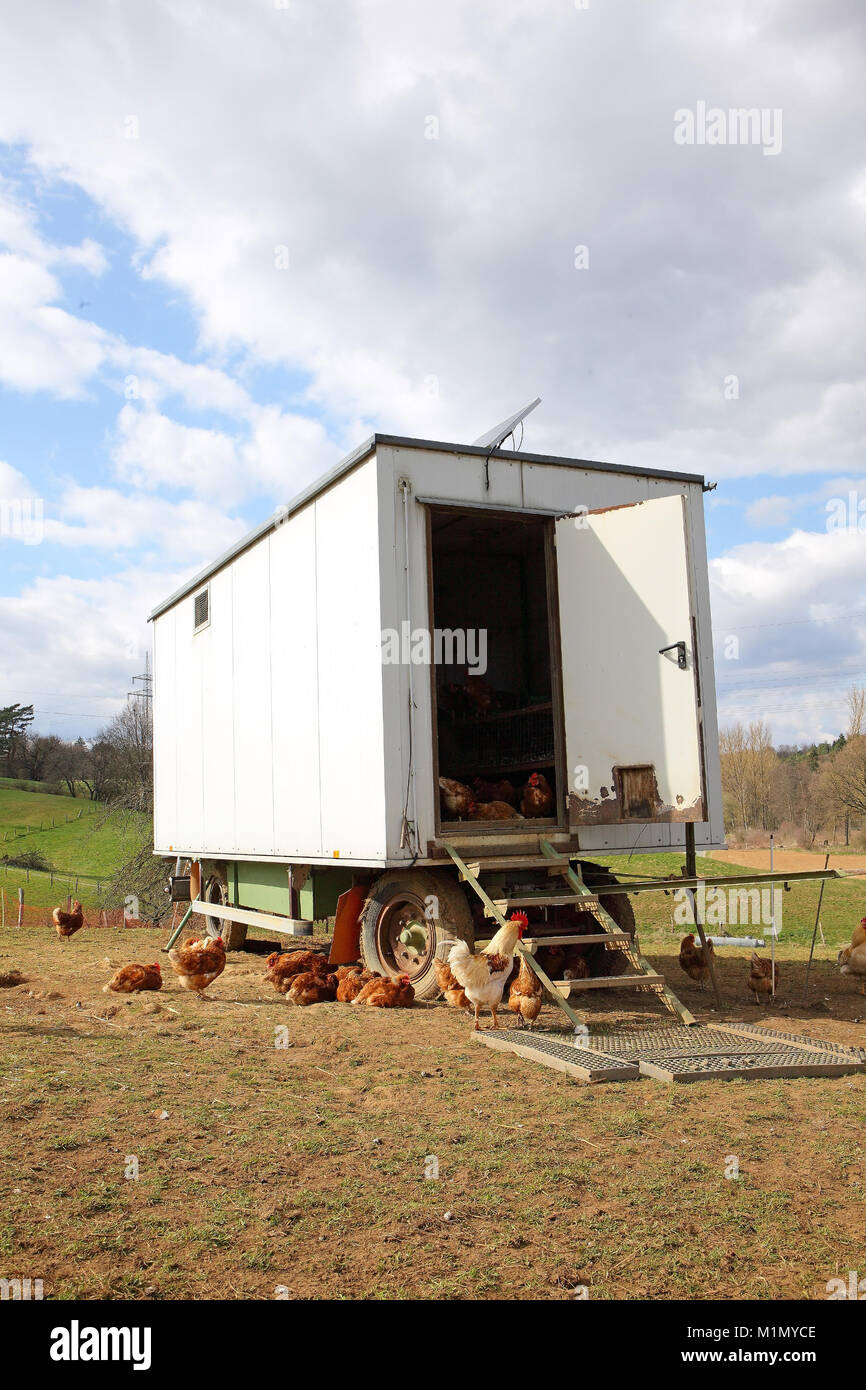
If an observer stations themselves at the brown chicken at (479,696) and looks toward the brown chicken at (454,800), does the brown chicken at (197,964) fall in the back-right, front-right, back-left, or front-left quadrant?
front-right

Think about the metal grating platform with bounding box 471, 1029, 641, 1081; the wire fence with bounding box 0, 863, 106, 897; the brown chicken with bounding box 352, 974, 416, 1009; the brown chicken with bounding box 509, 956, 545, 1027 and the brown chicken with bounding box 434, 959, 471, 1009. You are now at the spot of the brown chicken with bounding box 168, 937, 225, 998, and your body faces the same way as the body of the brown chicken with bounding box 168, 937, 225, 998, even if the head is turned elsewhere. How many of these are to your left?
1

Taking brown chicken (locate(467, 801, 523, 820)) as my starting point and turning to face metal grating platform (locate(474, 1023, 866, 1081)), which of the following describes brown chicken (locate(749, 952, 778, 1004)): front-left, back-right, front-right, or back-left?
front-left

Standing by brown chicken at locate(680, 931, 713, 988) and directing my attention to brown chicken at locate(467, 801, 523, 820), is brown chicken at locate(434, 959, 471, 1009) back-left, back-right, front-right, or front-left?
front-left
